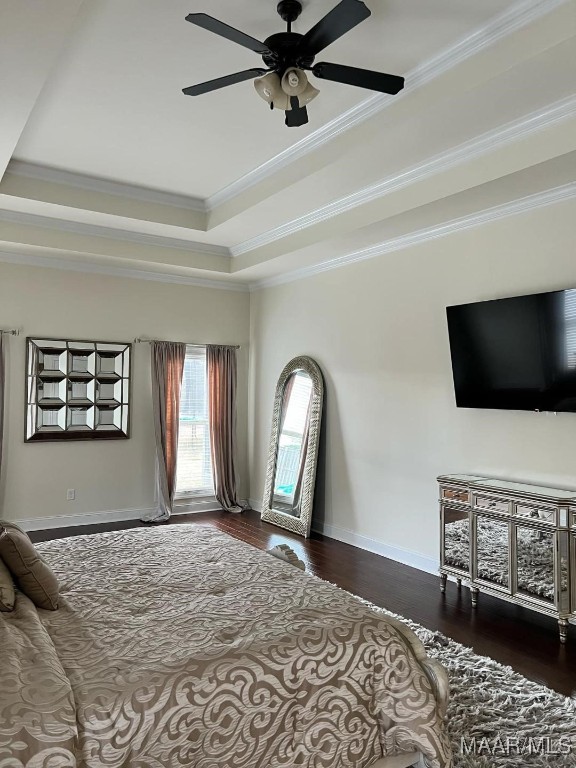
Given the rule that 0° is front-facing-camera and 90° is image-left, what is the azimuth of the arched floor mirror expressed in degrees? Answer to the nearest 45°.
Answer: approximately 45°

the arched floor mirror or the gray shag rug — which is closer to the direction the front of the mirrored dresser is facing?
the gray shag rug

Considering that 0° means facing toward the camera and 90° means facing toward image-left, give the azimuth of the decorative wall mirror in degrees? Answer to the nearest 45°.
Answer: approximately 0°

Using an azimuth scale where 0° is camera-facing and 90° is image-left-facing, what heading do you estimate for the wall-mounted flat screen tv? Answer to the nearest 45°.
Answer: approximately 45°

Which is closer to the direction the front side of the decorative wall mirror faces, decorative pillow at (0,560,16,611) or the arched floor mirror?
the decorative pillow

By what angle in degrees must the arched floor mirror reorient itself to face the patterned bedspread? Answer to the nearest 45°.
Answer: approximately 45° to its left

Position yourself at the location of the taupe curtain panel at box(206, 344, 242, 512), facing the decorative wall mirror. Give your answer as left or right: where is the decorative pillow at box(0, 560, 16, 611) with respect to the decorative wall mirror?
left

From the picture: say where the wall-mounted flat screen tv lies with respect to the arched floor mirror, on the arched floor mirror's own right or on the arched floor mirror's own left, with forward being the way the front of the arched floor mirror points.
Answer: on the arched floor mirror's own left

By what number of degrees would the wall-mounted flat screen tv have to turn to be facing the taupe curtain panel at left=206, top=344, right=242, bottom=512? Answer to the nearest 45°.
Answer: approximately 90° to its right

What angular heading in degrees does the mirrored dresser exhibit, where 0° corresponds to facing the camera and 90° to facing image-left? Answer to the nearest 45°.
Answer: approximately 45°

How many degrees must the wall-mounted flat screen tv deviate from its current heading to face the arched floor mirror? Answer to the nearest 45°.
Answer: approximately 90° to its right

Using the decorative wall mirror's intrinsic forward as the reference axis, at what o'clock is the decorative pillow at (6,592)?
The decorative pillow is roughly at 12 o'clock from the decorative wall mirror.
